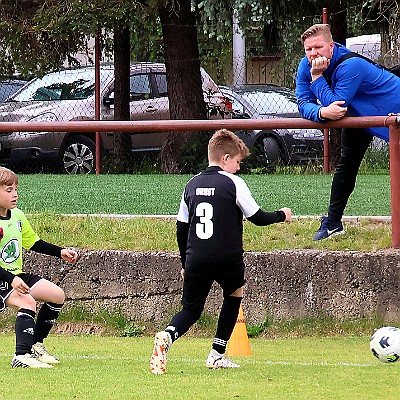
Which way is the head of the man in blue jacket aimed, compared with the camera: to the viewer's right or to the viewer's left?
to the viewer's left

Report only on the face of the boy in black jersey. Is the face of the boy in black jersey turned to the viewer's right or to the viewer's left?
to the viewer's right

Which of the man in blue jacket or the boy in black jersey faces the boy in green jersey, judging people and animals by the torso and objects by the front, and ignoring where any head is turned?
the man in blue jacket

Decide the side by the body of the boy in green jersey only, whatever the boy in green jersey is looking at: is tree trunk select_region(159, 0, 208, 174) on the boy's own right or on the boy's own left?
on the boy's own left

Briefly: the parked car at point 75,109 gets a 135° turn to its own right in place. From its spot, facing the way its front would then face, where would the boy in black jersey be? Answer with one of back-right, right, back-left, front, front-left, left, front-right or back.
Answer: back

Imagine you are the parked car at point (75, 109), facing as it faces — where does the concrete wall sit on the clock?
The concrete wall is roughly at 10 o'clock from the parked car.

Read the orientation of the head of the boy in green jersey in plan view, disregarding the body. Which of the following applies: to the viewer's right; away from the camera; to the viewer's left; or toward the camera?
to the viewer's right

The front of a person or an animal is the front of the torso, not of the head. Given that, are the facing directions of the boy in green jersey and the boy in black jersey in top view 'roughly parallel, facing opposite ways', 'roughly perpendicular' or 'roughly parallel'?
roughly perpendicular

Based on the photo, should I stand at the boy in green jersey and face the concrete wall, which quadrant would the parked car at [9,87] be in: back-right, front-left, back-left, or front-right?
front-left

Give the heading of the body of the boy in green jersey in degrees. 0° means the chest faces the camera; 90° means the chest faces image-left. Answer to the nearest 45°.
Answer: approximately 315°

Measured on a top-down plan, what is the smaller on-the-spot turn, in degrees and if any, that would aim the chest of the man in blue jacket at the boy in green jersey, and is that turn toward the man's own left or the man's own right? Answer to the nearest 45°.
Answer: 0° — they already face them

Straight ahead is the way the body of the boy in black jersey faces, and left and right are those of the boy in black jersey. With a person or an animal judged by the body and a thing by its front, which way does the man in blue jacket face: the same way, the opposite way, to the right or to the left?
the opposite way
